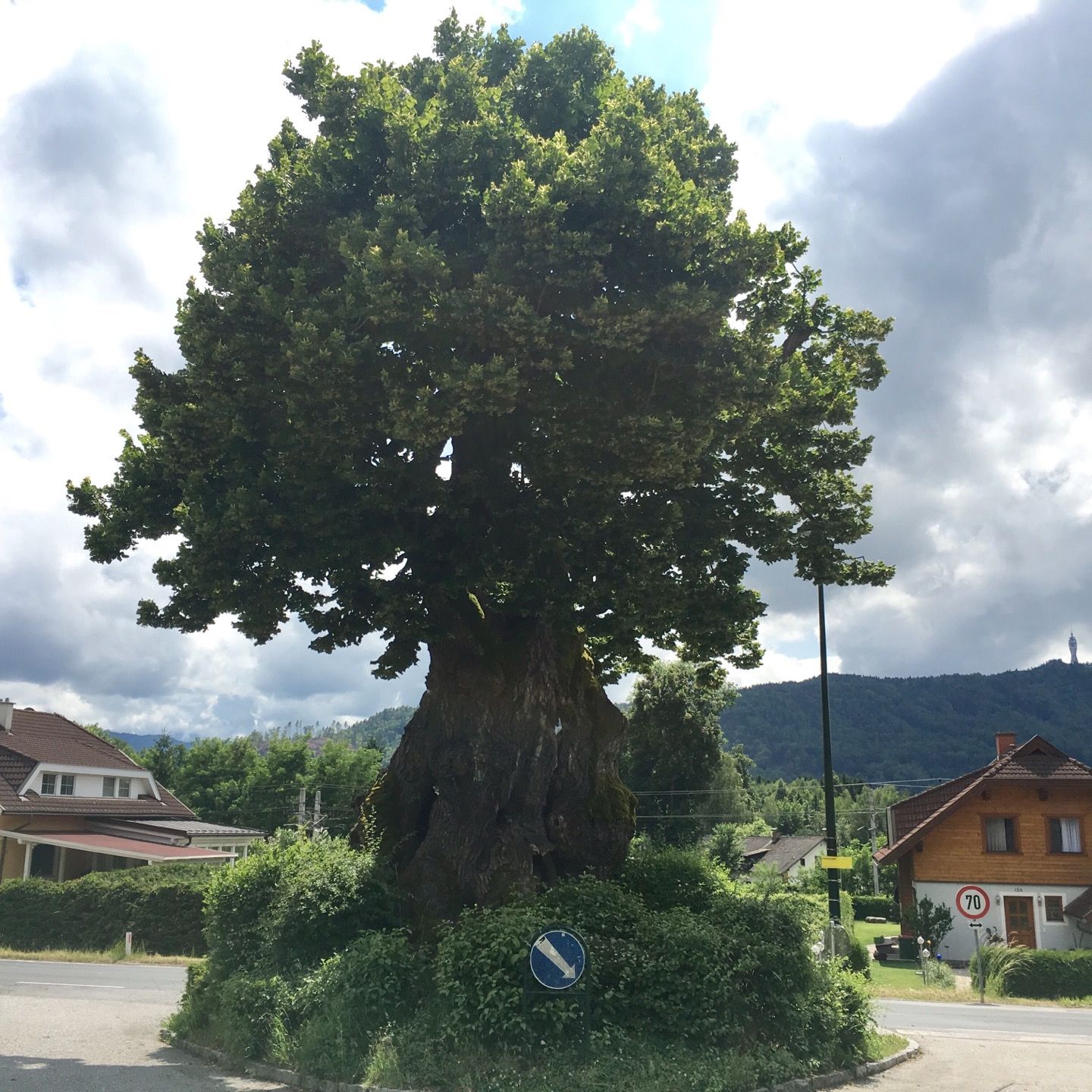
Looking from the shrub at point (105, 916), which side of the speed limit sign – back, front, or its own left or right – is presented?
right

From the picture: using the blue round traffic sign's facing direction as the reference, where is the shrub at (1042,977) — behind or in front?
behind

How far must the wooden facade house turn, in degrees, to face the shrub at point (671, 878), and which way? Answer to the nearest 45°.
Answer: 0° — it already faces it

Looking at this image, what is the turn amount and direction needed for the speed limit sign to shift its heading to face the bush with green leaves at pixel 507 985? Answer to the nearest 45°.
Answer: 0° — it already faces it

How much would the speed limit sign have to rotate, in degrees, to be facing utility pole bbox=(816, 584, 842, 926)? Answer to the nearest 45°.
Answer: approximately 45° to its right

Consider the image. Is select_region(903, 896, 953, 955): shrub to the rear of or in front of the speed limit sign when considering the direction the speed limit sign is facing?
to the rear

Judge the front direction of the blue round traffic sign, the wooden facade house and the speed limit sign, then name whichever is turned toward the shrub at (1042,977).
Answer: the wooden facade house

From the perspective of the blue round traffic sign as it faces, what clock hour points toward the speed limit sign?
The speed limit sign is roughly at 7 o'clock from the blue round traffic sign.

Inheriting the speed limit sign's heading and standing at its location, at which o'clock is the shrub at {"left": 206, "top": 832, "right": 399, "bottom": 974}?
The shrub is roughly at 1 o'clock from the speed limit sign.

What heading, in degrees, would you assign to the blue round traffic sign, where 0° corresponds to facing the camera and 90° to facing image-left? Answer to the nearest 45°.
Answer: approximately 0°

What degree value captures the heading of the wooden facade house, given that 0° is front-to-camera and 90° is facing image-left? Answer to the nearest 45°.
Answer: approximately 0°

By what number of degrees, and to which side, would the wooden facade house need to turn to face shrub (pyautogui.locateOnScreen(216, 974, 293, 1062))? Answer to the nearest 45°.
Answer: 0° — it already faces it

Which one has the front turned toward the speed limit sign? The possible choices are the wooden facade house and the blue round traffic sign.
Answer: the wooden facade house
